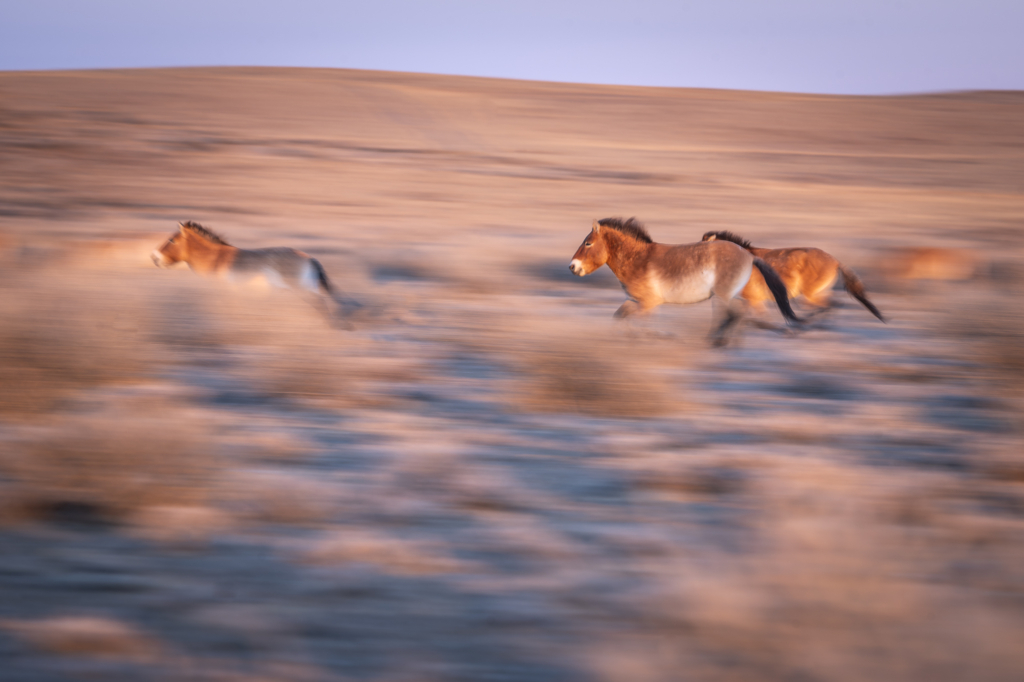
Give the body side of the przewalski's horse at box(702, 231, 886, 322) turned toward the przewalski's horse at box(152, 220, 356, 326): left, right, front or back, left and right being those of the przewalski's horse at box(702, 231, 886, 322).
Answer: front

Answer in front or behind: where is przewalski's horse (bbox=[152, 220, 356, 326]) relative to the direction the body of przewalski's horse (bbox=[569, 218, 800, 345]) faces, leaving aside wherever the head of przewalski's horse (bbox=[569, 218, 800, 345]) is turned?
in front

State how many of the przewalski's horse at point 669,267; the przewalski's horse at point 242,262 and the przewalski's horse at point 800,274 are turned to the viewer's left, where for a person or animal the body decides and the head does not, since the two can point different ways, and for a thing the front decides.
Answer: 3

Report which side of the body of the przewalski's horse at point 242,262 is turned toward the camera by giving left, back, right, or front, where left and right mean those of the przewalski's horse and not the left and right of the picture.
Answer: left

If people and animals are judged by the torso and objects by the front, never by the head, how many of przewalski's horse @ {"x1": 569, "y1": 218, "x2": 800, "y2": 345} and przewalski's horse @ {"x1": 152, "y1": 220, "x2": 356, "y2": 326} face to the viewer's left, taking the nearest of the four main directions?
2

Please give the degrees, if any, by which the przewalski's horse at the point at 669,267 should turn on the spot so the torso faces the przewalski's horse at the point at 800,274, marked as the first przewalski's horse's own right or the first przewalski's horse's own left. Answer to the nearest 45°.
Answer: approximately 135° to the first przewalski's horse's own right

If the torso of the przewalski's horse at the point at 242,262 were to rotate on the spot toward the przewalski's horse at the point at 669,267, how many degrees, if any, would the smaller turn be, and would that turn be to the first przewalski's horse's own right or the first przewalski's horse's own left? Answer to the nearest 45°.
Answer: approximately 135° to the first przewalski's horse's own left

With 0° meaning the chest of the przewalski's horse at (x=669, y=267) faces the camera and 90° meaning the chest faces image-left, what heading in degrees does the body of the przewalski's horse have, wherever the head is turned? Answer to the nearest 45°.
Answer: approximately 90°

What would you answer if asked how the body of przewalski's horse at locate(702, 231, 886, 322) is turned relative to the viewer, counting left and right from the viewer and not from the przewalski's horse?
facing to the left of the viewer

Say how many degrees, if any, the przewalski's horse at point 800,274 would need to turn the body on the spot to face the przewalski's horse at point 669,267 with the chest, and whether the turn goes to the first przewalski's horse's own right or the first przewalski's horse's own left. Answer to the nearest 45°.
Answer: approximately 45° to the first przewalski's horse's own left

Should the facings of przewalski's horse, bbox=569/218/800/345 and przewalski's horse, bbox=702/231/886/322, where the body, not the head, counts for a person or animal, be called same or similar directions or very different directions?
same or similar directions
